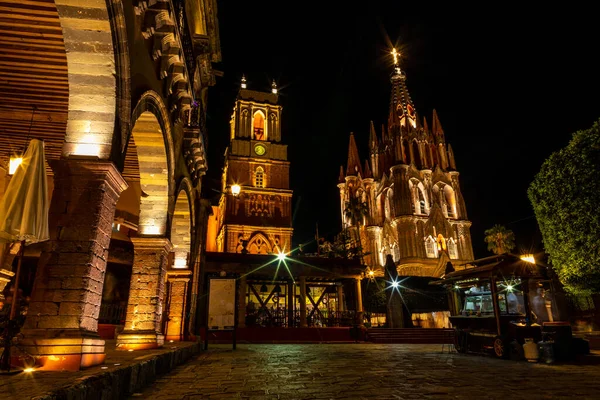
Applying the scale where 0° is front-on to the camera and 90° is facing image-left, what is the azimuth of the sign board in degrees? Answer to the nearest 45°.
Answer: approximately 0°

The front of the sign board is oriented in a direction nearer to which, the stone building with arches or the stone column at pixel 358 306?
the stone building with arches

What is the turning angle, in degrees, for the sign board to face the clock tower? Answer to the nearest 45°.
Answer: approximately 180°

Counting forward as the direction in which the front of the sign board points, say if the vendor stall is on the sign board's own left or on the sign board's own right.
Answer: on the sign board's own left

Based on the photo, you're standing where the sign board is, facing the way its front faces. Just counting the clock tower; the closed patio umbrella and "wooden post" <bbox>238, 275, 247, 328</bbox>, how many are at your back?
2

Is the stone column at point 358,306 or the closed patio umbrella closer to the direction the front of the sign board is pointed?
the closed patio umbrella

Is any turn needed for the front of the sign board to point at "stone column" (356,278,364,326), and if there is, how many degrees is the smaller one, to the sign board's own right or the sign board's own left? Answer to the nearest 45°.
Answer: approximately 135° to the sign board's own left

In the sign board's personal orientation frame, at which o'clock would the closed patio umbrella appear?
The closed patio umbrella is roughly at 1 o'clock from the sign board.
